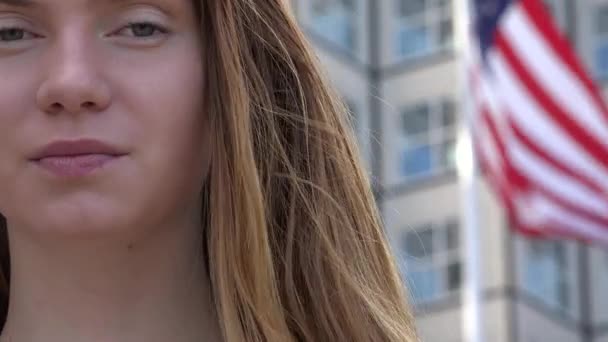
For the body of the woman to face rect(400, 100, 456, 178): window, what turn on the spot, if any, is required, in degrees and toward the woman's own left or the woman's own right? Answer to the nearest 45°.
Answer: approximately 180°

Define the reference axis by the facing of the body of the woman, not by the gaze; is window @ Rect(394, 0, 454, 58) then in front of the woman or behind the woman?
behind

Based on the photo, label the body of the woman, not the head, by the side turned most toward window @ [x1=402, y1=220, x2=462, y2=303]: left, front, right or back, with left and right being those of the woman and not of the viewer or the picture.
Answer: back

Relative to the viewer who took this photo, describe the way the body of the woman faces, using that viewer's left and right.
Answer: facing the viewer

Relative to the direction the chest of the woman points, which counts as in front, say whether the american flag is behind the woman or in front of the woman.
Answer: behind
